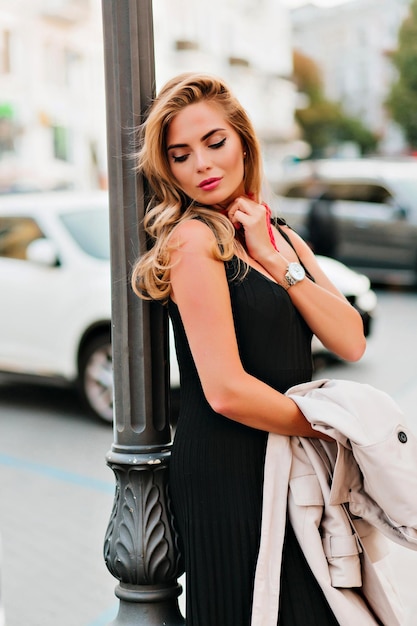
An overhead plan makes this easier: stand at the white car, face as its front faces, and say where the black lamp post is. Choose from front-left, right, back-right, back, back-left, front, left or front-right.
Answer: front-right

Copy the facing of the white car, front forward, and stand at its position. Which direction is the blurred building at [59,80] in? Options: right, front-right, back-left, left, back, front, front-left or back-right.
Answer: back-left

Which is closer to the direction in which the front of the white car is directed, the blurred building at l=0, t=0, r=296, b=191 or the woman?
the woman

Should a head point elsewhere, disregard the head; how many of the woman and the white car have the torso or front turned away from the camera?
0

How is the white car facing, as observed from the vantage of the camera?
facing the viewer and to the right of the viewer

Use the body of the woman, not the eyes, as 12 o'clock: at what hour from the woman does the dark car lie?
The dark car is roughly at 8 o'clock from the woman.
